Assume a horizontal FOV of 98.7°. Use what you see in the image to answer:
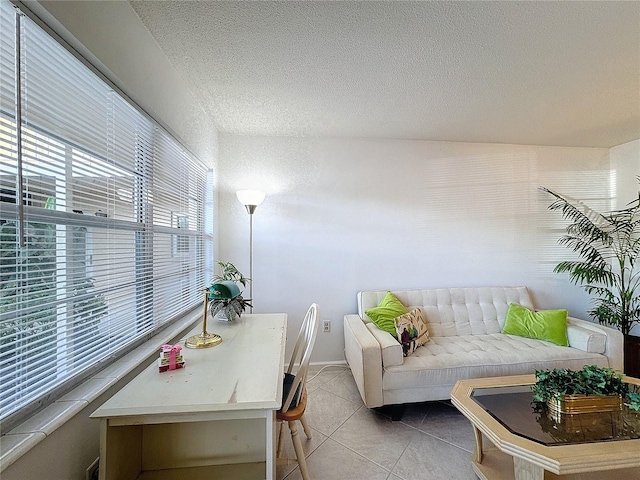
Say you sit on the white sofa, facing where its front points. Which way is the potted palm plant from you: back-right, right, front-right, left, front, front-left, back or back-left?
left

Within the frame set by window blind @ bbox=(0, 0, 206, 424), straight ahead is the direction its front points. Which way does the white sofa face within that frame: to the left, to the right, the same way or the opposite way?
to the right

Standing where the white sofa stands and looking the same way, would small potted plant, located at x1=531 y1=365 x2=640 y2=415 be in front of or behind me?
in front

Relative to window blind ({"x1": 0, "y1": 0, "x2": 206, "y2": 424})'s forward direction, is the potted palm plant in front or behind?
in front

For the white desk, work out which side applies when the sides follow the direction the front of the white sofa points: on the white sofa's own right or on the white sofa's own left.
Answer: on the white sofa's own right

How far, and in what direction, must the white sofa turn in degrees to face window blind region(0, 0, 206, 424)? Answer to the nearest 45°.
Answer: approximately 90° to its right

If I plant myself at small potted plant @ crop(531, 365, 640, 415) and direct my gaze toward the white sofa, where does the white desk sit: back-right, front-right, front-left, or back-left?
front-left

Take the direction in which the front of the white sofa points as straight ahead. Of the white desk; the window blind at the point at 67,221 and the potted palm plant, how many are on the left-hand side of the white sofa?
1

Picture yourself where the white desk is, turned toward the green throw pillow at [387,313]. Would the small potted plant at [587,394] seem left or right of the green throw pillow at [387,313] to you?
right

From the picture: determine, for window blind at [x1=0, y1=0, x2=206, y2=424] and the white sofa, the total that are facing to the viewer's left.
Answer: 0

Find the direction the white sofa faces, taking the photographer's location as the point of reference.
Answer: facing the viewer and to the right of the viewer
